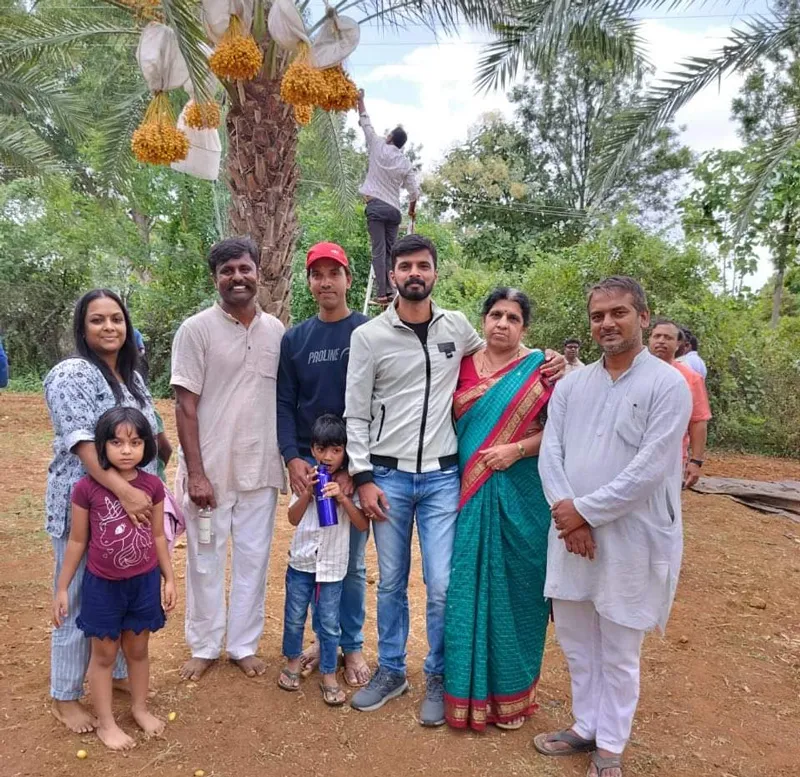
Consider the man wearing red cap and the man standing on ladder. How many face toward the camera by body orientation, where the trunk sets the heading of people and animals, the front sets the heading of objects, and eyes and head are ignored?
1

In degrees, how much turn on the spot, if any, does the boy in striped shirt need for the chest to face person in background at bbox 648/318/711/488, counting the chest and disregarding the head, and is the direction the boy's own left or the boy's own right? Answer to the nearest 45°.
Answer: approximately 135° to the boy's own left

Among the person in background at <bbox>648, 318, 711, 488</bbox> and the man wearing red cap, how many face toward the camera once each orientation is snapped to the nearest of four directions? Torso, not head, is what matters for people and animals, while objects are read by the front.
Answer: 2

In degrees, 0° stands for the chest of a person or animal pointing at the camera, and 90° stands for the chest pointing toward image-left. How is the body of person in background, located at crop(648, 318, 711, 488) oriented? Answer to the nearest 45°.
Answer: approximately 0°

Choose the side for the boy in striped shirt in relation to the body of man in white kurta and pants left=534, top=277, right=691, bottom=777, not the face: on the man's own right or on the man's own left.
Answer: on the man's own right

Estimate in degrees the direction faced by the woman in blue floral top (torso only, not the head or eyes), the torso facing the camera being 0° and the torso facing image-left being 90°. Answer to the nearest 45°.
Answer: approximately 315°

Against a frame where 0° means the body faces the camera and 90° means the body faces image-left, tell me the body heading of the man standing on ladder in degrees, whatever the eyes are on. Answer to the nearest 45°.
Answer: approximately 135°

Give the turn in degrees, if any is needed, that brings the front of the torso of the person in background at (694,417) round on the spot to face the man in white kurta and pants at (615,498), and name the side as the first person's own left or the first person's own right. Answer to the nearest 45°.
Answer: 0° — they already face them

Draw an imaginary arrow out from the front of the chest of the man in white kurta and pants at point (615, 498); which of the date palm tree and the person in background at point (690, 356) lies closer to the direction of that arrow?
the date palm tree
